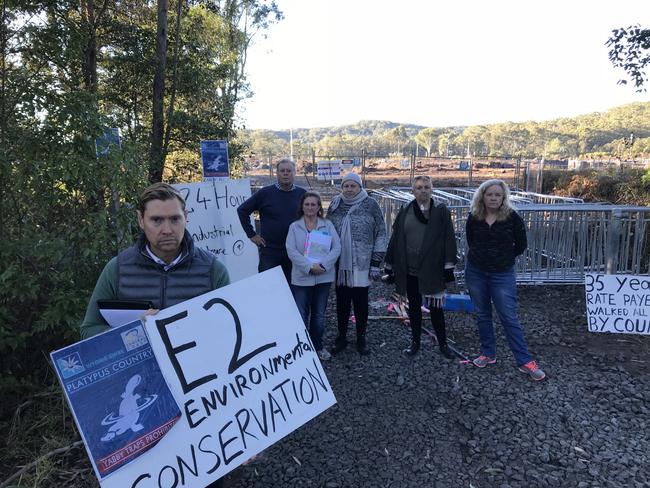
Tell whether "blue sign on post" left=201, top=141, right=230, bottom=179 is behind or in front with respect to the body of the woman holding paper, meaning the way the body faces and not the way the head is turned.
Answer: behind

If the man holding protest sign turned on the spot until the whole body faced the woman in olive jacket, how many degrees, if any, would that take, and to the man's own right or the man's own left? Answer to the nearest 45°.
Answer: approximately 135° to the man's own left

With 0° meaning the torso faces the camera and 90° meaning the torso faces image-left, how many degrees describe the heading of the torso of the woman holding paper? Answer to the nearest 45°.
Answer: approximately 0°

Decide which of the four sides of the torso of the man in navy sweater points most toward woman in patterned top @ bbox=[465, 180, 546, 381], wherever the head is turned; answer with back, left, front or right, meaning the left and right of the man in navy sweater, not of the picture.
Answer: left

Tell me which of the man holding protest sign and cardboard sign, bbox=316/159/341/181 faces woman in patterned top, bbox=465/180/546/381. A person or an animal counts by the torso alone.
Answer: the cardboard sign
